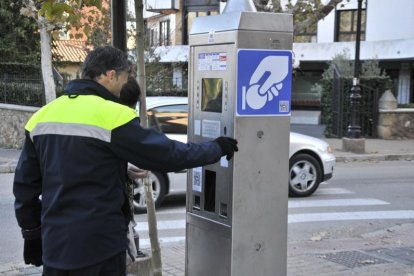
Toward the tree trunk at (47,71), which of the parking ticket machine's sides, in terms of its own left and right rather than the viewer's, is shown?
right

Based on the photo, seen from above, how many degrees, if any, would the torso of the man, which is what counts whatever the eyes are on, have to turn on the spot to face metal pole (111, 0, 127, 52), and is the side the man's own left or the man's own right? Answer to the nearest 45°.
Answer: approximately 45° to the man's own left

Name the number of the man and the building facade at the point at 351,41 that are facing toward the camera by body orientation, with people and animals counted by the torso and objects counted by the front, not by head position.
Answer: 1

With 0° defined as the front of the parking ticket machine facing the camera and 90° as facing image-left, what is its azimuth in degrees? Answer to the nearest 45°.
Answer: approximately 45°

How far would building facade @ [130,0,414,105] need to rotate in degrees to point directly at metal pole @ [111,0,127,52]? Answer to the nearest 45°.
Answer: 0° — it already faces it

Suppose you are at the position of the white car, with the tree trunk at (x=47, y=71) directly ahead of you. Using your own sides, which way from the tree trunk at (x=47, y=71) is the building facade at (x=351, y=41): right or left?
right

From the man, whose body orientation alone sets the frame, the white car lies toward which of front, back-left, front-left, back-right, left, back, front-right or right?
front-left

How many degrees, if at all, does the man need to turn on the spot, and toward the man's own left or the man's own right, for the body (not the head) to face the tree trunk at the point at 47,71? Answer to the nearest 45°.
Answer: approximately 45° to the man's own left

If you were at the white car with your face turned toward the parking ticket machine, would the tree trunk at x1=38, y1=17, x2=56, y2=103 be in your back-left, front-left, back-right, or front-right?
back-right

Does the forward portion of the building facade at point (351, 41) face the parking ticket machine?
yes

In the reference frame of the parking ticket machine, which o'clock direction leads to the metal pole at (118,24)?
The metal pole is roughly at 3 o'clock from the parking ticket machine.

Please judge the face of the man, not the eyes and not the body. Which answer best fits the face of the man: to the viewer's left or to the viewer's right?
to the viewer's right

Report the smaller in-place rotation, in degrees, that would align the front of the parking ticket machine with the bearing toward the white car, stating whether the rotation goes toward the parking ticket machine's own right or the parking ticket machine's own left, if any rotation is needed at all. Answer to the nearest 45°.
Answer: approximately 135° to the parking ticket machine's own right

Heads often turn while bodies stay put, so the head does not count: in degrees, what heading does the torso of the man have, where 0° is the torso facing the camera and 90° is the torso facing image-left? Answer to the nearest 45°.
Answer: approximately 225°
